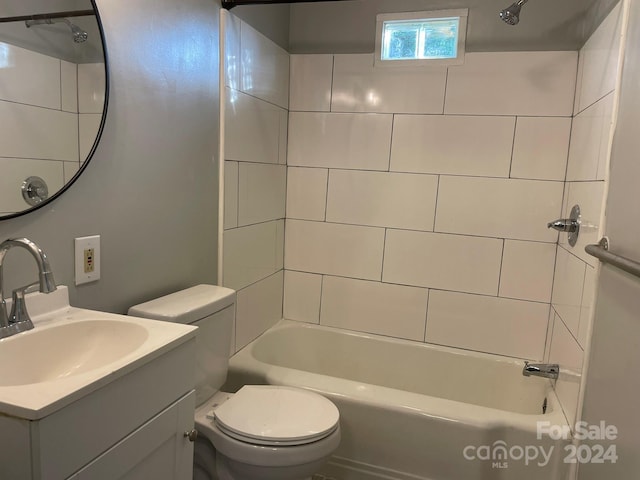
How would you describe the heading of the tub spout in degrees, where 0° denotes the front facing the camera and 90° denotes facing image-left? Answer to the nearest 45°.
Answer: approximately 90°

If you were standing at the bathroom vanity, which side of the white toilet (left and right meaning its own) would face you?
right

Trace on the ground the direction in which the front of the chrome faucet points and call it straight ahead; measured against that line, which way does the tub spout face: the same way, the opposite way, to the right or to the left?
the opposite way

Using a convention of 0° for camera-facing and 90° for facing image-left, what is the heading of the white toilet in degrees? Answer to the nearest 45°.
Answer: approximately 315°

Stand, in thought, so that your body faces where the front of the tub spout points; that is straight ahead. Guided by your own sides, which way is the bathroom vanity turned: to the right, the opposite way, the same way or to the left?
the opposite way

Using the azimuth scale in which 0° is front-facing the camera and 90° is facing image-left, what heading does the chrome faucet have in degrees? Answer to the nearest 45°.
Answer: approximately 315°

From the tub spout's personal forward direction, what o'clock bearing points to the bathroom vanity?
The bathroom vanity is roughly at 10 o'clock from the tub spout.
